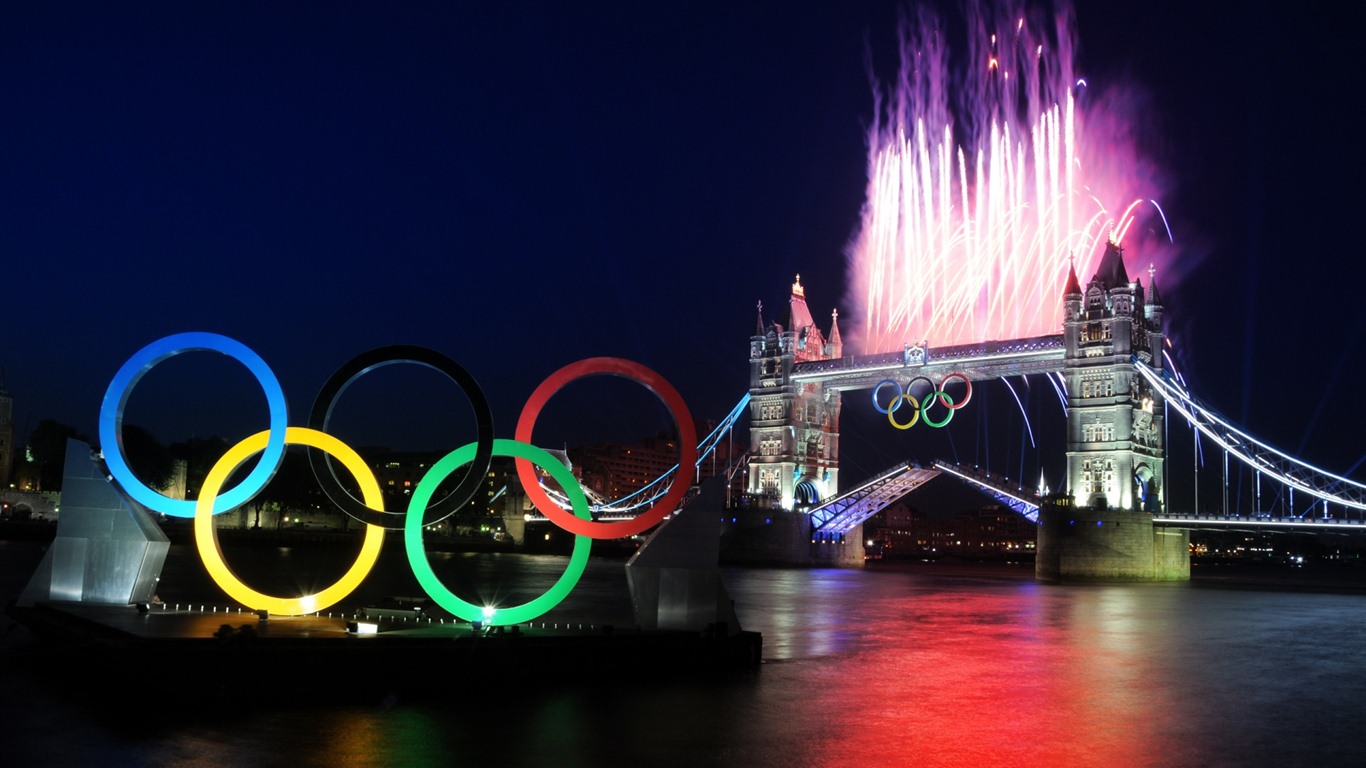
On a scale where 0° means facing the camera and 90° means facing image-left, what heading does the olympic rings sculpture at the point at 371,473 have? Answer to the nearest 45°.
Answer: approximately 0°
